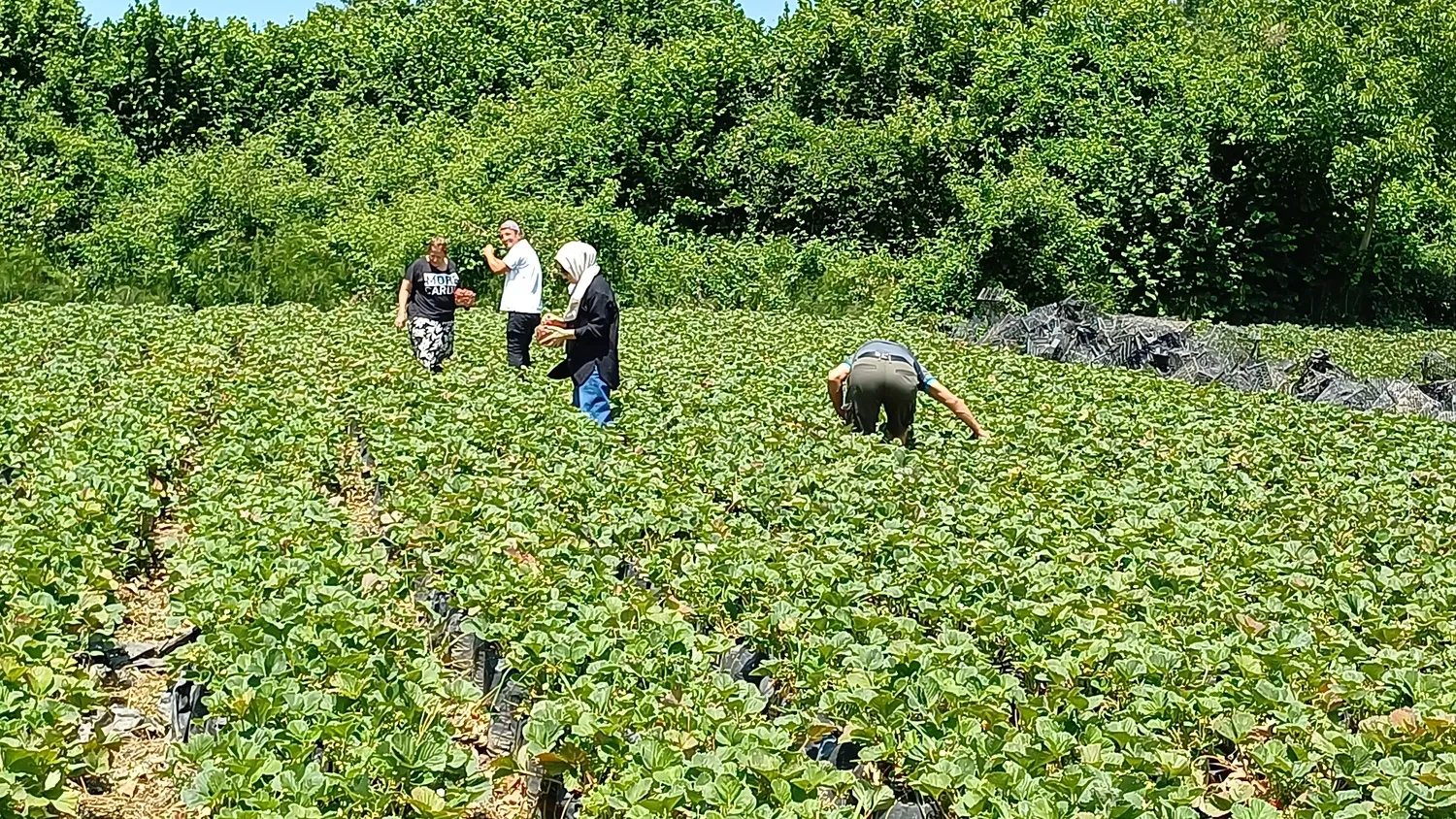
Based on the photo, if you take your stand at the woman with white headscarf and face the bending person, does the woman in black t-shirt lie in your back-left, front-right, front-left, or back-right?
back-left

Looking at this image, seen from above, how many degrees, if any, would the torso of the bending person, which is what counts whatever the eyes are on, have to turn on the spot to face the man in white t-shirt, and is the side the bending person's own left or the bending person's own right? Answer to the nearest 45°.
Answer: approximately 45° to the bending person's own left

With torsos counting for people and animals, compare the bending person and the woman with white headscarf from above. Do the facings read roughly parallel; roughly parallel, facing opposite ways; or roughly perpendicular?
roughly perpendicular

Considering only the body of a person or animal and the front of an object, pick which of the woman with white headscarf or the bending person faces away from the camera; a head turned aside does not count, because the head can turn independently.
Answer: the bending person

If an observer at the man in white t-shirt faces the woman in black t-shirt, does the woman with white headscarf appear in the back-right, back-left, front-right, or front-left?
back-left

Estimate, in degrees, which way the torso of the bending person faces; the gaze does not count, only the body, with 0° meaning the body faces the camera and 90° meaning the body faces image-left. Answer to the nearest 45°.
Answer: approximately 180°

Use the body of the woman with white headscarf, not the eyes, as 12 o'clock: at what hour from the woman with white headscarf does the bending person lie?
The bending person is roughly at 7 o'clock from the woman with white headscarf.

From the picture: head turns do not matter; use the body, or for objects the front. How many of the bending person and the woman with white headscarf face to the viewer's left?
1

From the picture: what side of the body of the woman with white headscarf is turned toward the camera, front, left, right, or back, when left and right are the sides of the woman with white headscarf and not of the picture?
left

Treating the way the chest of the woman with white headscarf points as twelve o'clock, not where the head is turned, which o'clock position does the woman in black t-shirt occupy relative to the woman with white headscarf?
The woman in black t-shirt is roughly at 2 o'clock from the woman with white headscarf.

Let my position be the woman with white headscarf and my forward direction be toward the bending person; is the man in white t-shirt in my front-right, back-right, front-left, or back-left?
back-left

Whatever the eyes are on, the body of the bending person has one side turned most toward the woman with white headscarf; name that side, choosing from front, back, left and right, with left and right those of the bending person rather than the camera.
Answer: left
